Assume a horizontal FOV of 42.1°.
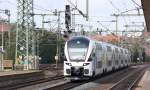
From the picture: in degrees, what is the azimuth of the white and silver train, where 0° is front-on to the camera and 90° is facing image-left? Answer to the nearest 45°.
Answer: approximately 45°
